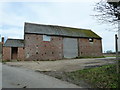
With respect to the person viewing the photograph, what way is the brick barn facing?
facing the viewer and to the right of the viewer
